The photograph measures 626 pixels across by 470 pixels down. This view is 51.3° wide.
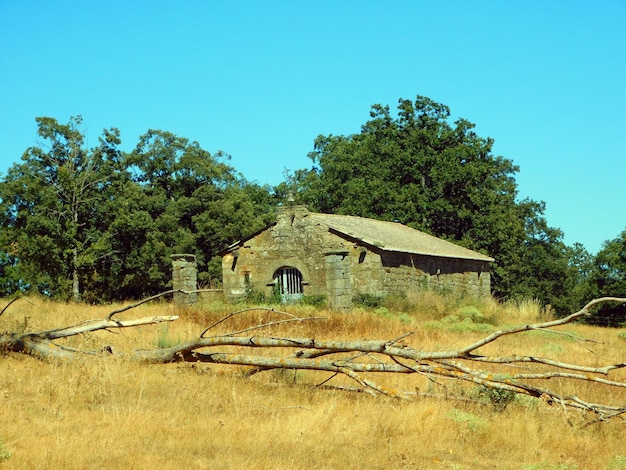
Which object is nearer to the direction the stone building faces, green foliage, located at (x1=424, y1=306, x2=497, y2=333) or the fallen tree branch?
the fallen tree branch

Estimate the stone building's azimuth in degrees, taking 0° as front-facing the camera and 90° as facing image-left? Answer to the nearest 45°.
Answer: approximately 45°

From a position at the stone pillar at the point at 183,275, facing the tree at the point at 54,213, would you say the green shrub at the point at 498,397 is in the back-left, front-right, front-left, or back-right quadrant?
back-left

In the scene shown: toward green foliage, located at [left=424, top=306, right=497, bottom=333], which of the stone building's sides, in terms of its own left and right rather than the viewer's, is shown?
left

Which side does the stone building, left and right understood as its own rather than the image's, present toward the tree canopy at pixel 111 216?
right

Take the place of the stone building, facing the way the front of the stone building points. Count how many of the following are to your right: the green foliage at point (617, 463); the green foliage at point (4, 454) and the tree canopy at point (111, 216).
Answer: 1

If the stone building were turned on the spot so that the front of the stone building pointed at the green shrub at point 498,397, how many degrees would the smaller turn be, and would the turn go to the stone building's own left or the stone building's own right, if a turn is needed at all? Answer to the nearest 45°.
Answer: approximately 45° to the stone building's own left

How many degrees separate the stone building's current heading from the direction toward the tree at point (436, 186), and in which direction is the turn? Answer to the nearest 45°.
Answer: approximately 180°

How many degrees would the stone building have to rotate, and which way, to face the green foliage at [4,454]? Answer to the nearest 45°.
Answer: approximately 45° to its left

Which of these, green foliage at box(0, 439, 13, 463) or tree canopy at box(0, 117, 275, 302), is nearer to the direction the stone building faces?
the green foliage

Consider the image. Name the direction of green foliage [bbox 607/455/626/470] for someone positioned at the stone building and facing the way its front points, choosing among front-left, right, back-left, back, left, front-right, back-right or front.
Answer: front-left
